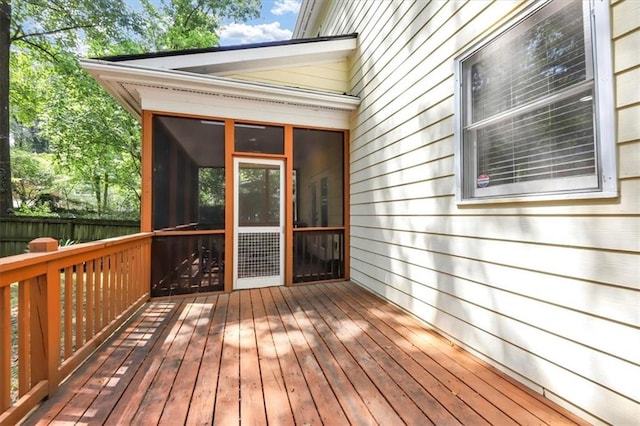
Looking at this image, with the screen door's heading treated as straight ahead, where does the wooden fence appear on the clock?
The wooden fence is roughly at 4 o'clock from the screen door.

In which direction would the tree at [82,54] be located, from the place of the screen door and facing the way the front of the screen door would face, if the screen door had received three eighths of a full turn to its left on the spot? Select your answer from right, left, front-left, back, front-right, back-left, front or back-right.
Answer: left

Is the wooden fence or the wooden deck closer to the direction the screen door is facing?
the wooden deck

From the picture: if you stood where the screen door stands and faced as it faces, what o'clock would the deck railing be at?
The deck railing is roughly at 1 o'clock from the screen door.

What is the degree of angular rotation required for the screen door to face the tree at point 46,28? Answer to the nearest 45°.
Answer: approximately 135° to its right

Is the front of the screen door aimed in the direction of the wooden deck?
yes

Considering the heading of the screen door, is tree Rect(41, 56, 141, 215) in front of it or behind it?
behind

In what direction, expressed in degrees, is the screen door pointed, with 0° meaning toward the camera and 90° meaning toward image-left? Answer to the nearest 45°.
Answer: approximately 0°
